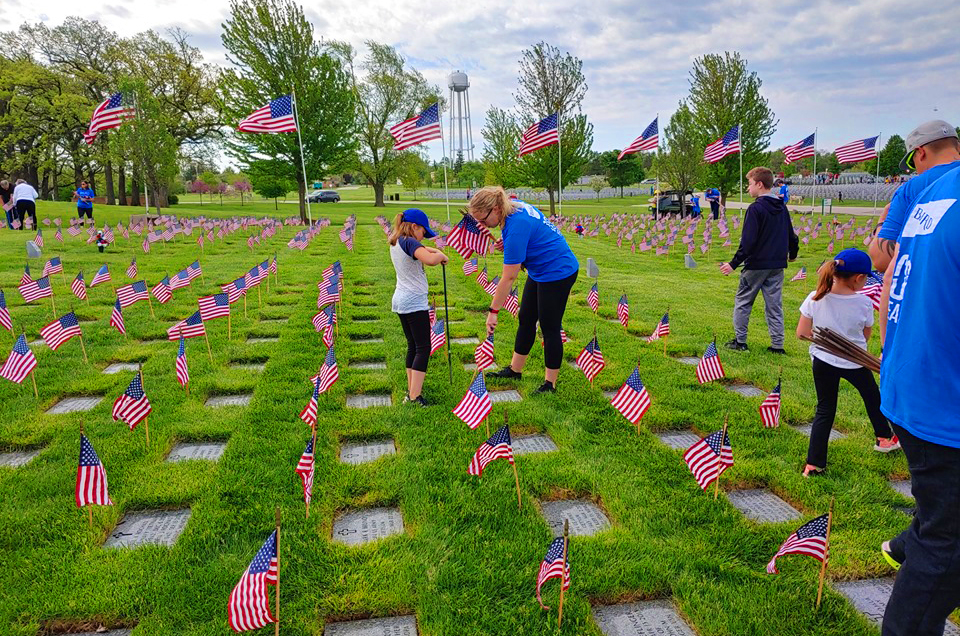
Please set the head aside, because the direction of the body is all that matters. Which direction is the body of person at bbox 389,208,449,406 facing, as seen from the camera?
to the viewer's right

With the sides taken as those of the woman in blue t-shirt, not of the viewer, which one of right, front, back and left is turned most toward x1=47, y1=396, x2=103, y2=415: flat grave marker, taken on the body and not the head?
front

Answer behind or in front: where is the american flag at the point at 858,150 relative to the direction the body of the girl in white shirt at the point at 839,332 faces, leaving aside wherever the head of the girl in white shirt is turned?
in front

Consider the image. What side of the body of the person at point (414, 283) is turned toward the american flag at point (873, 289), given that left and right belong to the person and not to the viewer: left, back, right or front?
front

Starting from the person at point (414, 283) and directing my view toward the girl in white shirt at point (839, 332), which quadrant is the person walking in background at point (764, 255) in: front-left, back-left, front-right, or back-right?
front-left

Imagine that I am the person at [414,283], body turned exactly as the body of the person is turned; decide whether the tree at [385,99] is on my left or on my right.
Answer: on my left

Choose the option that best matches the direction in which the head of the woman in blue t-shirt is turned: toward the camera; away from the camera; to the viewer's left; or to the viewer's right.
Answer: to the viewer's left

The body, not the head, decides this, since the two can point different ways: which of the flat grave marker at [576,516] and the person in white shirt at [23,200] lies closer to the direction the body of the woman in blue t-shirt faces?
the person in white shirt

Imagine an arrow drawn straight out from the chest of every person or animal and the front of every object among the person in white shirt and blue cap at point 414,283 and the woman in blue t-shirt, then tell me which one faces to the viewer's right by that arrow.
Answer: the person in white shirt and blue cap

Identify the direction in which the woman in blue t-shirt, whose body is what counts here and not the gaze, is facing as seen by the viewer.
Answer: to the viewer's left

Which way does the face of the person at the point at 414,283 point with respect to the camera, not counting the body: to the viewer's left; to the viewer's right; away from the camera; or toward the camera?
to the viewer's right

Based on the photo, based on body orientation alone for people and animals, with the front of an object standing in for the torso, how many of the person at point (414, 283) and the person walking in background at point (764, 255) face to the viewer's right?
1

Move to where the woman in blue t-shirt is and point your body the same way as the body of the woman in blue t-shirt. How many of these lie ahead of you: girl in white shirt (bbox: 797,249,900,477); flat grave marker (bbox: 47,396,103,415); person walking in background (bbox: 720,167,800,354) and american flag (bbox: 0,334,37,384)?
2
